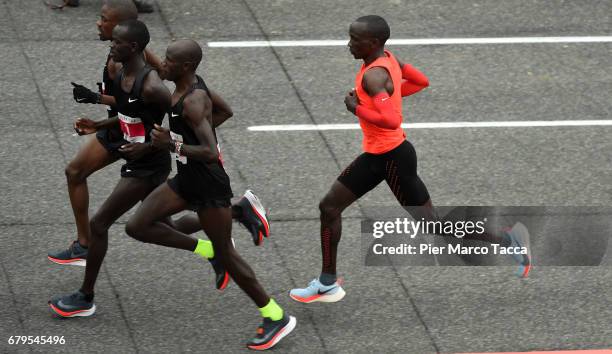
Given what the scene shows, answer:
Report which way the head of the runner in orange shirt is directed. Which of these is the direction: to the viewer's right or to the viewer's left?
to the viewer's left

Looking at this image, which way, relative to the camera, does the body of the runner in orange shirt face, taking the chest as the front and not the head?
to the viewer's left
